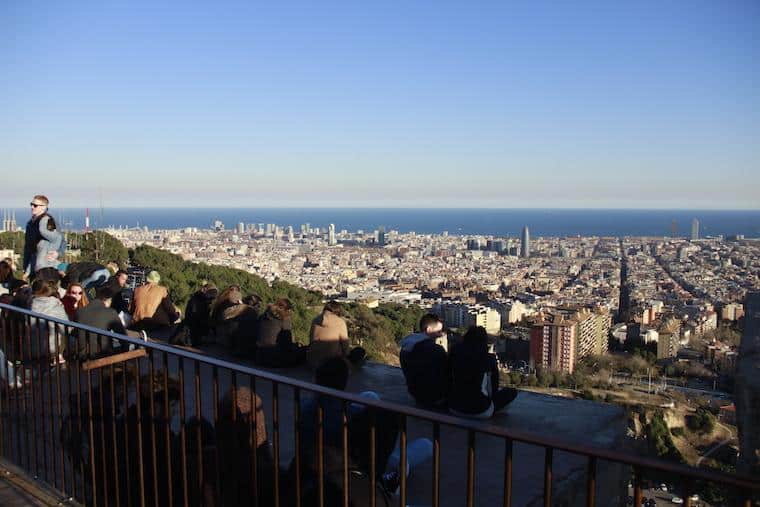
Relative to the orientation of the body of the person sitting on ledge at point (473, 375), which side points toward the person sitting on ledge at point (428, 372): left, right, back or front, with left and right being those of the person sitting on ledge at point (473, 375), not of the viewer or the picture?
left

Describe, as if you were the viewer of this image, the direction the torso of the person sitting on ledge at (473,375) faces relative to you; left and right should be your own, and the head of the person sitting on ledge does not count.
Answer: facing away from the viewer and to the right of the viewer

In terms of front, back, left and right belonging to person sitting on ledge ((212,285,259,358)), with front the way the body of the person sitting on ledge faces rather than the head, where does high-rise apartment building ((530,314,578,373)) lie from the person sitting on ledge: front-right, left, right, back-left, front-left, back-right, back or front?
front-right

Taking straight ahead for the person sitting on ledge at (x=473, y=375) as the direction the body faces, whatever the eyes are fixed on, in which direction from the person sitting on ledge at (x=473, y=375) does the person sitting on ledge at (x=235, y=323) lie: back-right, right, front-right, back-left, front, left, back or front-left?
left

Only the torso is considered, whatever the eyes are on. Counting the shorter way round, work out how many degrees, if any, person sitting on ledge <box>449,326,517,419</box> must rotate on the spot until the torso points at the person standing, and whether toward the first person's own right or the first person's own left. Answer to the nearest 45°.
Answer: approximately 135° to the first person's own left

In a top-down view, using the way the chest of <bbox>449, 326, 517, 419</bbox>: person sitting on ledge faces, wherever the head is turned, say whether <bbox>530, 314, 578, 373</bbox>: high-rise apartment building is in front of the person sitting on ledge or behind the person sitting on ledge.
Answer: in front

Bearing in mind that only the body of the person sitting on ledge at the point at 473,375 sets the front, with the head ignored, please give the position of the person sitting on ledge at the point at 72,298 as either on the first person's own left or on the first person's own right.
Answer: on the first person's own left

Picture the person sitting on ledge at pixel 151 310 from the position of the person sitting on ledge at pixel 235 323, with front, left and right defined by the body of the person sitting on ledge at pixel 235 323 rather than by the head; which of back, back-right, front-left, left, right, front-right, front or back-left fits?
front-left

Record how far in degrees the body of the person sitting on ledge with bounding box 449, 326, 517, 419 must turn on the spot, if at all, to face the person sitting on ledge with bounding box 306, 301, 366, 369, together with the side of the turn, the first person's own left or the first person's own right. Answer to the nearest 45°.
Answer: approximately 90° to the first person's own left

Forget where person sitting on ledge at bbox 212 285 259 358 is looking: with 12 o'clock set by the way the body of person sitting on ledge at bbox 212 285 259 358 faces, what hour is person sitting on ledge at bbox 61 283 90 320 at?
person sitting on ledge at bbox 61 283 90 320 is roughly at 9 o'clock from person sitting on ledge at bbox 212 285 259 358.

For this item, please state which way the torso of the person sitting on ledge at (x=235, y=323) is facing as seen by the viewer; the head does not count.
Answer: away from the camera

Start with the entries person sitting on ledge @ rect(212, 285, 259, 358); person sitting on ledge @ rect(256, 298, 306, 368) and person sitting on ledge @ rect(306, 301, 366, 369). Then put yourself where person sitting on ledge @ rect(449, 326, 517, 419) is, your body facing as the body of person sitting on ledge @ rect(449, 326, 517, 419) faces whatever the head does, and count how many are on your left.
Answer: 3

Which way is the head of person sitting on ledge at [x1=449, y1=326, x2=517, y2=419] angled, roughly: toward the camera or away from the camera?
away from the camera

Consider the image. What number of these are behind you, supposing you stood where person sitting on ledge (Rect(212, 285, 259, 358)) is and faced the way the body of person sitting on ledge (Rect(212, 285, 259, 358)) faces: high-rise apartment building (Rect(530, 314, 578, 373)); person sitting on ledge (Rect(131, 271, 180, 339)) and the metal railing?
1

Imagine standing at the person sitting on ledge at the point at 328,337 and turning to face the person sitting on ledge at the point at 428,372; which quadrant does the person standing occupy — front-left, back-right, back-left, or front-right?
back-right
